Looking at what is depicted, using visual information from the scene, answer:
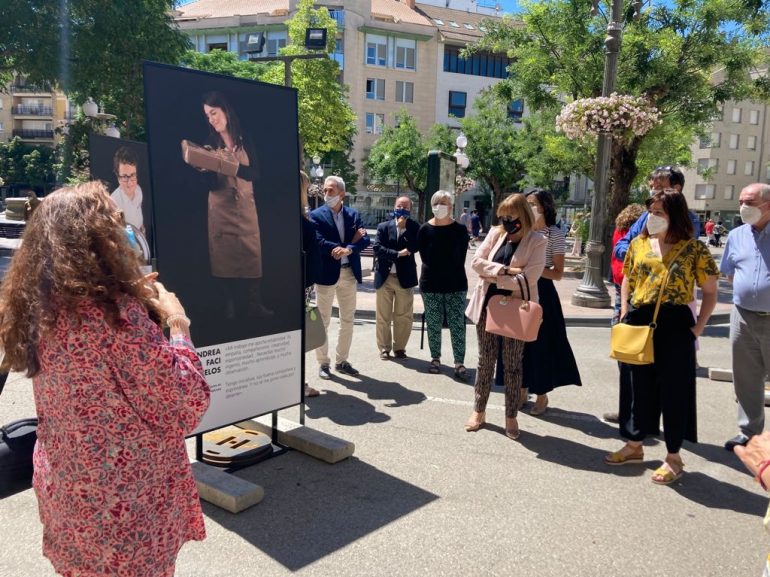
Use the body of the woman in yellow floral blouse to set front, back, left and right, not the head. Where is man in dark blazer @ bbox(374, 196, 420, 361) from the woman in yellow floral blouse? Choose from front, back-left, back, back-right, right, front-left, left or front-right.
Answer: right

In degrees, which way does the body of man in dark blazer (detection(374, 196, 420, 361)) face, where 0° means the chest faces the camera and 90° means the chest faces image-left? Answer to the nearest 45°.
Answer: approximately 0°

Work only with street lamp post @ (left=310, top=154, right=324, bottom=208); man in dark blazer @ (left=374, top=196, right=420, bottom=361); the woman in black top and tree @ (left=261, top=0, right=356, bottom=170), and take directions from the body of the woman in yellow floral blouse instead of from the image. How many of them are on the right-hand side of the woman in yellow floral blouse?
4

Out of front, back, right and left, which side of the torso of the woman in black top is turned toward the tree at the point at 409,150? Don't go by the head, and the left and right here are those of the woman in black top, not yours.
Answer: back

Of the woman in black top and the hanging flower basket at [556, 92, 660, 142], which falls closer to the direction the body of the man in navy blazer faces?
the woman in black top

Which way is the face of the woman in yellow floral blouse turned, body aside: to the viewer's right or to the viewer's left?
to the viewer's left

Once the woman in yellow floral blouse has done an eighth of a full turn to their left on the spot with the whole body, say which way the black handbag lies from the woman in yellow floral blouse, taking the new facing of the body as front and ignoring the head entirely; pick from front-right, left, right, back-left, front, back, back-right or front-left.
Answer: front-right

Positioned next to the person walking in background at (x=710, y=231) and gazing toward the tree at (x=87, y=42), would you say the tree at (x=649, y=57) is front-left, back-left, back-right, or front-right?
front-left

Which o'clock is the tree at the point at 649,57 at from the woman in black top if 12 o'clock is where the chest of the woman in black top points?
The tree is roughly at 7 o'clock from the woman in black top.

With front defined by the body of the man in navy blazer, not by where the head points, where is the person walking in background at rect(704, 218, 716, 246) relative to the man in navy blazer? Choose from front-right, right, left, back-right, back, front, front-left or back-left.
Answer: back-left

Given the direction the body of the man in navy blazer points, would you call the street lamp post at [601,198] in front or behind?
behind

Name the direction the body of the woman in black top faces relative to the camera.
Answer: toward the camera

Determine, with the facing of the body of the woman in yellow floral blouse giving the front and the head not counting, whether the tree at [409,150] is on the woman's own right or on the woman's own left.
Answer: on the woman's own right

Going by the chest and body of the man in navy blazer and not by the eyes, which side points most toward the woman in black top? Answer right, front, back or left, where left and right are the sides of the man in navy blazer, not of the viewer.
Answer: left

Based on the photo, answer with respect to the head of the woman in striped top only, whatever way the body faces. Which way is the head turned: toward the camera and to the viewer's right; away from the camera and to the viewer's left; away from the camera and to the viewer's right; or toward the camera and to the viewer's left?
toward the camera and to the viewer's left

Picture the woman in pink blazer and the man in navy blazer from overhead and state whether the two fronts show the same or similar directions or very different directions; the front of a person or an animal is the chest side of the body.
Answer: same or similar directions

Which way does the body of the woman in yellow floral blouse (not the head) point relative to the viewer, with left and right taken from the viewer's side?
facing the viewer and to the left of the viewer
